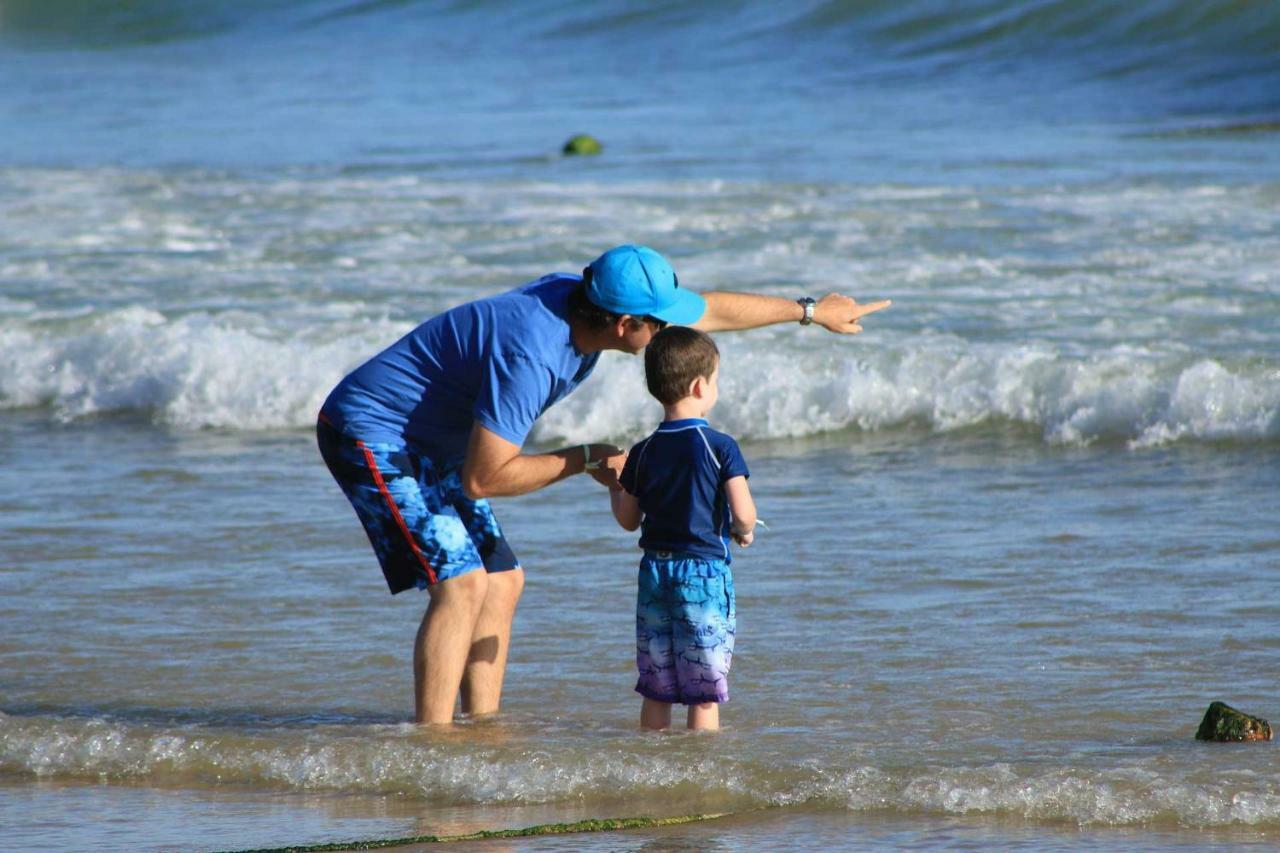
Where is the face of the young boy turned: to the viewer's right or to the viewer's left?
to the viewer's right

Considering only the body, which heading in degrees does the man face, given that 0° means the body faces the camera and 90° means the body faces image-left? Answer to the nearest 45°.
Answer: approximately 270°

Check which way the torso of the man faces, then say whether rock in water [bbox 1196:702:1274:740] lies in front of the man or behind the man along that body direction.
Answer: in front

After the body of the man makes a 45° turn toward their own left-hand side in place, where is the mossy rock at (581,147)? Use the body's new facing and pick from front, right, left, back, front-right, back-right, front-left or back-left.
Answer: front-left
